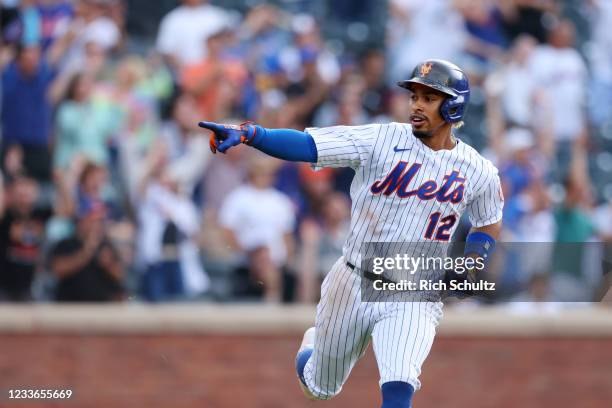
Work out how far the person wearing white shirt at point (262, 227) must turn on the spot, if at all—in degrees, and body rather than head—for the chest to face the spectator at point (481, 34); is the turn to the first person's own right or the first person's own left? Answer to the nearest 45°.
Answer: approximately 135° to the first person's own left

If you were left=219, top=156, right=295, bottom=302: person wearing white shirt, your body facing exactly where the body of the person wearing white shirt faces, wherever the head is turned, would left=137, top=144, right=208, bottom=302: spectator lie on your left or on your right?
on your right

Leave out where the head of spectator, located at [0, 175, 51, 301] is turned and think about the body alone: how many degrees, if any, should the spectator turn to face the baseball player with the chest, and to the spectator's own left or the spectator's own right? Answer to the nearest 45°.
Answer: approximately 45° to the spectator's own left

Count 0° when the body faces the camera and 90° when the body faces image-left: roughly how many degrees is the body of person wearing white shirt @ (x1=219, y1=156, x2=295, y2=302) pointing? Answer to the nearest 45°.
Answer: approximately 0°

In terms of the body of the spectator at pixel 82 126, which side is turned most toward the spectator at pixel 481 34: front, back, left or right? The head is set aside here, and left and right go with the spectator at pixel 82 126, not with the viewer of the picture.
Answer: left
